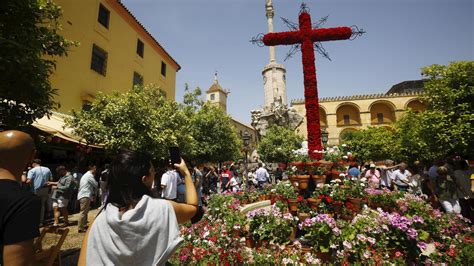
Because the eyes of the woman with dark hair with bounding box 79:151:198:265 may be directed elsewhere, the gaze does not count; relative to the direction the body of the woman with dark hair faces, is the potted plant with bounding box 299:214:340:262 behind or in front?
in front

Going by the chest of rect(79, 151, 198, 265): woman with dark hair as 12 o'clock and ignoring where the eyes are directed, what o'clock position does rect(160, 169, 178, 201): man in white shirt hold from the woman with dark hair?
The man in white shirt is roughly at 11 o'clock from the woman with dark hair.

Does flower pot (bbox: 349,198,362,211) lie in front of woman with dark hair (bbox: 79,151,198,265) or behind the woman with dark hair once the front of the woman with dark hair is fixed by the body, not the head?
in front

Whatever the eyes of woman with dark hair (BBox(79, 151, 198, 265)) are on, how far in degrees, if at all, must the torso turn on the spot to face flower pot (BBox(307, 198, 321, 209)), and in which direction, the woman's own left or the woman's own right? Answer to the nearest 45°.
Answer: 0° — they already face it

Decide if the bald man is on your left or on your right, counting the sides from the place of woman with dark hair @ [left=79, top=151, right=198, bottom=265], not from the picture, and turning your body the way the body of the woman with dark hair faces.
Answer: on your left

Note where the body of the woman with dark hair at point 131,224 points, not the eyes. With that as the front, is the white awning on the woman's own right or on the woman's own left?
on the woman's own left

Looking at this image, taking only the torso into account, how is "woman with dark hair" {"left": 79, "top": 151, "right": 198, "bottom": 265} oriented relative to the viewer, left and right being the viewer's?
facing away from the viewer and to the right of the viewer

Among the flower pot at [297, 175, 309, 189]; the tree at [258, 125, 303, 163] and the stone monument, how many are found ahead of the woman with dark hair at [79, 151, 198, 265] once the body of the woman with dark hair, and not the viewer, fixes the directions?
3
